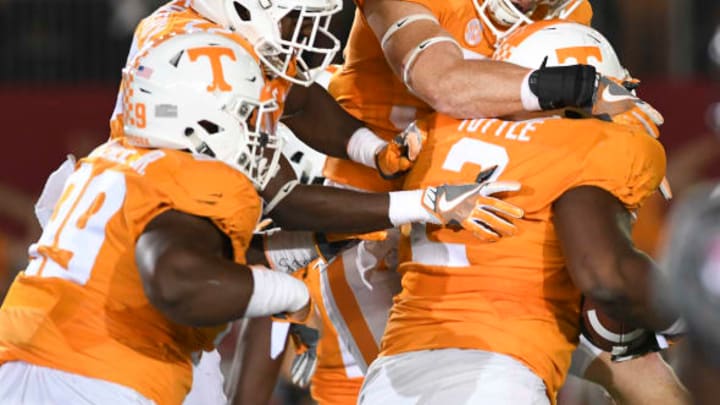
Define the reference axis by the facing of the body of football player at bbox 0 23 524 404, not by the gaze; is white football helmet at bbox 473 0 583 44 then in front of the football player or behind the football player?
in front

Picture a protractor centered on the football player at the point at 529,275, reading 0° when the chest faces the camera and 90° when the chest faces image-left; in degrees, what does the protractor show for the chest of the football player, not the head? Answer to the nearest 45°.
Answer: approximately 225°

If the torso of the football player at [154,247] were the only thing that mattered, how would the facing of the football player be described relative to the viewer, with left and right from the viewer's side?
facing away from the viewer and to the right of the viewer

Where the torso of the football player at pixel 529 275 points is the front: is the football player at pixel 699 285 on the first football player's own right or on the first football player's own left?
on the first football player's own right

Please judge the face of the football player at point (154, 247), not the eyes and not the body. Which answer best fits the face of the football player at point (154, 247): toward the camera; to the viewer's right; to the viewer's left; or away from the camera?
to the viewer's right

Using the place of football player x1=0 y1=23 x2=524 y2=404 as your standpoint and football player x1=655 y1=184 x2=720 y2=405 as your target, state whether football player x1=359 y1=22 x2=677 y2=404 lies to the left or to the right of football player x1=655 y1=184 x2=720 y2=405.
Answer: left

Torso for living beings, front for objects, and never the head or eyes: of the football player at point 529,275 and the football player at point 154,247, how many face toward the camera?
0

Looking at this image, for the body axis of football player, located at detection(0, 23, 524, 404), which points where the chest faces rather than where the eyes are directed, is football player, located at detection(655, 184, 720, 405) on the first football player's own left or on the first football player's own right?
on the first football player's own right
